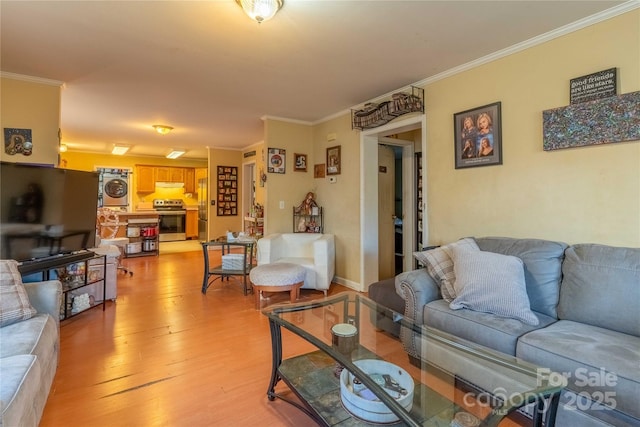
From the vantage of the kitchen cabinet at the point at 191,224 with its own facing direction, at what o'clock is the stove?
The stove is roughly at 3 o'clock from the kitchen cabinet.

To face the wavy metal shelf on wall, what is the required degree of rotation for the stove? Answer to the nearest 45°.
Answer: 0° — it already faces it

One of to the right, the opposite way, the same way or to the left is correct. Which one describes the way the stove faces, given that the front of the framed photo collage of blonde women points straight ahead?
to the left

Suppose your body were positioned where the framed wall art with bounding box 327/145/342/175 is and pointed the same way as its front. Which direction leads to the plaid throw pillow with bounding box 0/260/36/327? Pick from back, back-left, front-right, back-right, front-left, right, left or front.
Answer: front

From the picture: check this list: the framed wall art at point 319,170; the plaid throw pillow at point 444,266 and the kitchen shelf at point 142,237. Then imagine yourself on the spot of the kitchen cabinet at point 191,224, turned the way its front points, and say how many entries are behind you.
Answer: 0

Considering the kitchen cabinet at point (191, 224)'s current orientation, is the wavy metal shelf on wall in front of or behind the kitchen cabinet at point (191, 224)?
in front

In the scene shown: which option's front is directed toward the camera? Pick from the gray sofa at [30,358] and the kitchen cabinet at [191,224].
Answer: the kitchen cabinet

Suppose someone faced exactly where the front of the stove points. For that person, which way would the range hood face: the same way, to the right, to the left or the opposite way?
the same way

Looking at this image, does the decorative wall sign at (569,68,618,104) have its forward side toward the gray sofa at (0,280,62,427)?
yes

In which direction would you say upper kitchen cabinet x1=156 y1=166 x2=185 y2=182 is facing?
toward the camera

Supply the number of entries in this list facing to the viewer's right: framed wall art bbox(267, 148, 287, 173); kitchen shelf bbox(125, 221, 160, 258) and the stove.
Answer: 0

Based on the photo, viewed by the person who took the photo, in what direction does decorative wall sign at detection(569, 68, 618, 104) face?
facing the viewer and to the left of the viewer

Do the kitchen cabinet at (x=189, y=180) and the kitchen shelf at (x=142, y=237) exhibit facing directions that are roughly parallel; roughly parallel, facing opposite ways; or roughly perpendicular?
roughly parallel

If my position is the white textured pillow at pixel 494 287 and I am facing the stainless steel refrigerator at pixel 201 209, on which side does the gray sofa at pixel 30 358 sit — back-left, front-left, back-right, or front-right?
front-left

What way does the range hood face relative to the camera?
toward the camera

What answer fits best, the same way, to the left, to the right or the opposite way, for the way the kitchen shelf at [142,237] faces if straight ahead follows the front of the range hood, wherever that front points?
the same way
